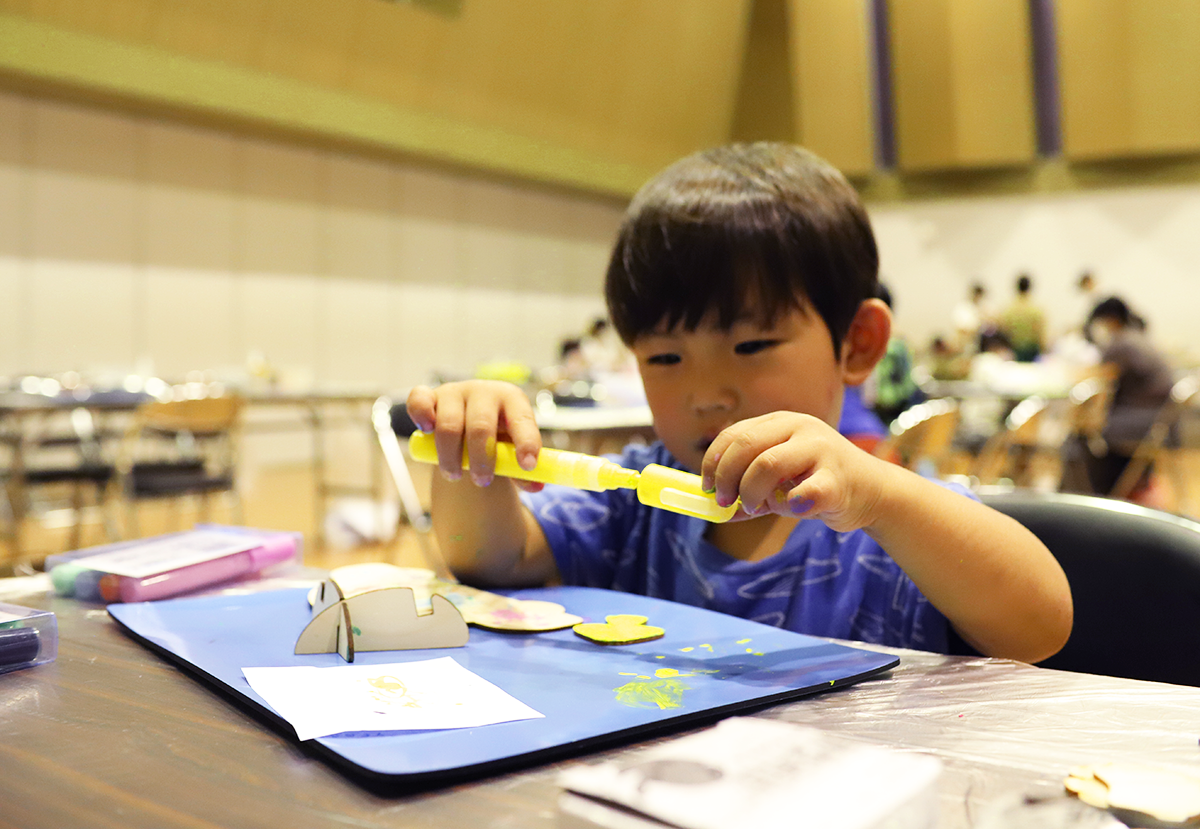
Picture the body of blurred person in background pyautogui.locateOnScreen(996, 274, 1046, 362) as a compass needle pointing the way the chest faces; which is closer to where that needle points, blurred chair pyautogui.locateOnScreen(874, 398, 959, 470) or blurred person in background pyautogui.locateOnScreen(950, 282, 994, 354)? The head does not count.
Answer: the blurred person in background

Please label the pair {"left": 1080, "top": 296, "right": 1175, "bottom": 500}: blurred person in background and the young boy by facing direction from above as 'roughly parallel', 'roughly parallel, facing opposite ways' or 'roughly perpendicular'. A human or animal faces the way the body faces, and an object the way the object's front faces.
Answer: roughly perpendicular

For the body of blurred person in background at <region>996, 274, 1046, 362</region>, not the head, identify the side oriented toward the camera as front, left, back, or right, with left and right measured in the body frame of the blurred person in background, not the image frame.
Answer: back

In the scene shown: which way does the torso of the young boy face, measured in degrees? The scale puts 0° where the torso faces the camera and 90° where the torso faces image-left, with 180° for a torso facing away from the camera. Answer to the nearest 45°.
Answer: approximately 45°

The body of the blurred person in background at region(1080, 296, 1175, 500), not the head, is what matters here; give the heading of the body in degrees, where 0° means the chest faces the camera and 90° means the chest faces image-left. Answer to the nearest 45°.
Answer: approximately 90°

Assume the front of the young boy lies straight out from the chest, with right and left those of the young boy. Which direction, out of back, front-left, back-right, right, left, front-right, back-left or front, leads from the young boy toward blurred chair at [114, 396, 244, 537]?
right

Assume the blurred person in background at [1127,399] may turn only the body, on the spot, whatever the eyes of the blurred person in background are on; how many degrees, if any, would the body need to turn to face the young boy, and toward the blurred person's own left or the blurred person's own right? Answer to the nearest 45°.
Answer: approximately 90° to the blurred person's own left

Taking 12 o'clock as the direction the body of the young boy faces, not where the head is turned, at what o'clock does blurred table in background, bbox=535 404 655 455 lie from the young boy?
The blurred table in background is roughly at 4 o'clock from the young boy.

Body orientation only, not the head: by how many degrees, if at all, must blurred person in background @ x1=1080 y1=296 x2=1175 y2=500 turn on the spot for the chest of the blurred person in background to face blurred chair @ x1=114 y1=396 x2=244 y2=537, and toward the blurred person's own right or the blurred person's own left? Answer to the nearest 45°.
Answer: approximately 45° to the blurred person's own left

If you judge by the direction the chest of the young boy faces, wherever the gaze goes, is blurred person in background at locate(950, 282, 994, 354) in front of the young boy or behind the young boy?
behind

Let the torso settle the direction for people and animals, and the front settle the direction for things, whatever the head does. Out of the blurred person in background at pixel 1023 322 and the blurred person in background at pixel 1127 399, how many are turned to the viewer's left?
1
